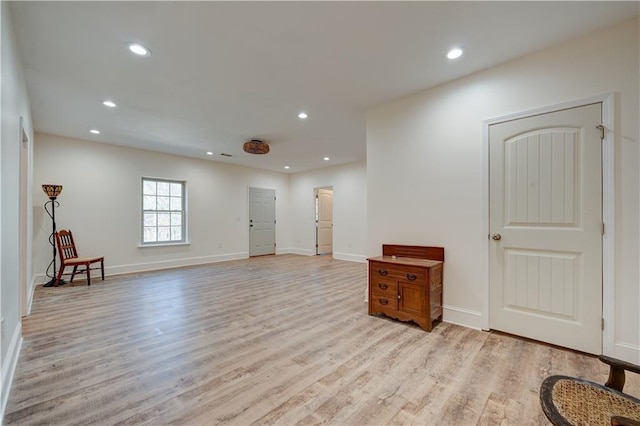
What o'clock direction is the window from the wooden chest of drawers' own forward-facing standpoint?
The window is roughly at 2 o'clock from the wooden chest of drawers.

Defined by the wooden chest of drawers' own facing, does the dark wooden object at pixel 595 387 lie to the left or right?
on its left

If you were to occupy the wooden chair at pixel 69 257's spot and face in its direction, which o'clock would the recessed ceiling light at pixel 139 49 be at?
The recessed ceiling light is roughly at 1 o'clock from the wooden chair.

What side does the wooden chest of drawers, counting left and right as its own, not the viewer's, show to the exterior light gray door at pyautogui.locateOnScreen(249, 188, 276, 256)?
right

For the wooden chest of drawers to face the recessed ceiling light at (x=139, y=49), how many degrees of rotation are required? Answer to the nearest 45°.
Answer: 0° — it already faces it

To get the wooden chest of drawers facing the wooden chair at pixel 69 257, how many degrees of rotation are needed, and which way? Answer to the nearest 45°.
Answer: approximately 45° to its right

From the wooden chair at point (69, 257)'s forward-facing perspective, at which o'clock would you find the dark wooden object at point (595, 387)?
The dark wooden object is roughly at 1 o'clock from the wooden chair.

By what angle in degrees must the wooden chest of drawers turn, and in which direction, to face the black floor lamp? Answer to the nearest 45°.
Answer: approximately 45° to its right

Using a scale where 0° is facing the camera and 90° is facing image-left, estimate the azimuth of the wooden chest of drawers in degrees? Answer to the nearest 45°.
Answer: approximately 45°

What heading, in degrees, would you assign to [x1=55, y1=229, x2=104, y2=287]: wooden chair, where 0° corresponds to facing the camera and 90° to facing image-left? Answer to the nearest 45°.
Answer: approximately 315°
